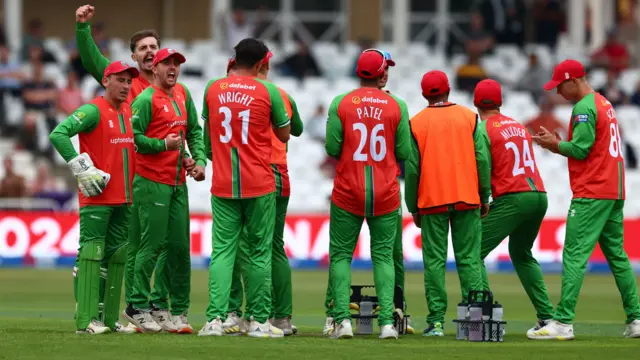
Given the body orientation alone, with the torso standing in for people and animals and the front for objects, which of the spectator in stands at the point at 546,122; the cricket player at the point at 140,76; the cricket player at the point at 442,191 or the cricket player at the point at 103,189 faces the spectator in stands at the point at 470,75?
the cricket player at the point at 442,191

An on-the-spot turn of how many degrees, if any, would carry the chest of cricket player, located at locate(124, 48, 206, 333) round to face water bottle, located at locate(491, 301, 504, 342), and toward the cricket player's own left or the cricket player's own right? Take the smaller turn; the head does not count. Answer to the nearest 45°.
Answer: approximately 45° to the cricket player's own left

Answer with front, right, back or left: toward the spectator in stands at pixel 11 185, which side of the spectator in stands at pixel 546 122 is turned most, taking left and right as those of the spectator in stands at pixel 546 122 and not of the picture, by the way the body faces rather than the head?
right

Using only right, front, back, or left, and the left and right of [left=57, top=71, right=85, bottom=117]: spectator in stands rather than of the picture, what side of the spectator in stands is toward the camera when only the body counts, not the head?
front

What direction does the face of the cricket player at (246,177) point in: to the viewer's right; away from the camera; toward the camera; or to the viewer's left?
away from the camera

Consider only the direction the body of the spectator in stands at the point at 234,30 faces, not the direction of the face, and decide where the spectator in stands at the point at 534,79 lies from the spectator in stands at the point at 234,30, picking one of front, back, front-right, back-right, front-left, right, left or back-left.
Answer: left

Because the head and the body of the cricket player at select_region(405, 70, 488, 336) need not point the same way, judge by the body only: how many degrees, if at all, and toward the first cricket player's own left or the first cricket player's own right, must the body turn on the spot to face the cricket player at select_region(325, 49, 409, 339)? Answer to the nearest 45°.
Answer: approximately 135° to the first cricket player's own left

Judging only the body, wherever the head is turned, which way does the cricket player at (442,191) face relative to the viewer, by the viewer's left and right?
facing away from the viewer

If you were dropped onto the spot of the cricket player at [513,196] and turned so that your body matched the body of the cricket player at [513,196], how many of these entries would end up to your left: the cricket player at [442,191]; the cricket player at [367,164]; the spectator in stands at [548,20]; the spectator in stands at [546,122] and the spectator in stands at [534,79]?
2

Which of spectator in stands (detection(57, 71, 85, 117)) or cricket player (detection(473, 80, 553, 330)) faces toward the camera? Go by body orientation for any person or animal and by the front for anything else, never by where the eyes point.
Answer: the spectator in stands

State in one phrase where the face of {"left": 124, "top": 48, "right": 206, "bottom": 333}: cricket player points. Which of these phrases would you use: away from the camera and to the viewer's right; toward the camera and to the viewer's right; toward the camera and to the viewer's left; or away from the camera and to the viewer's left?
toward the camera and to the viewer's right

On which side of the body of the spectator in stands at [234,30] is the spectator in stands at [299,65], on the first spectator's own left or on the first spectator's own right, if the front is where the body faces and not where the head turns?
on the first spectator's own left

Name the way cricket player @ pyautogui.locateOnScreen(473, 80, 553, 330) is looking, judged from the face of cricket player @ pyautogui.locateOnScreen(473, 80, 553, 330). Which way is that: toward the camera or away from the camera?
away from the camera

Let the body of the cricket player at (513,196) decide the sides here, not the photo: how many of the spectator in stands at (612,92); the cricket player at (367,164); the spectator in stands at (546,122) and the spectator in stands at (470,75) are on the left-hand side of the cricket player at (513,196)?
1

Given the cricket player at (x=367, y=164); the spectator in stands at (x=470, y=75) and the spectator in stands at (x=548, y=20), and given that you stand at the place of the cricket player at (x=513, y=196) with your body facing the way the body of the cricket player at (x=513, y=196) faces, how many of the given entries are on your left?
1

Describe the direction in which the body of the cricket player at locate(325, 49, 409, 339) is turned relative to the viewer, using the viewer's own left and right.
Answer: facing away from the viewer

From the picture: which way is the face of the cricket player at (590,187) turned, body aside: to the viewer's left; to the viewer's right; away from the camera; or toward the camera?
to the viewer's left

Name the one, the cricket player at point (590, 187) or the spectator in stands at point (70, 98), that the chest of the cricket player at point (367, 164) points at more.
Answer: the spectator in stands

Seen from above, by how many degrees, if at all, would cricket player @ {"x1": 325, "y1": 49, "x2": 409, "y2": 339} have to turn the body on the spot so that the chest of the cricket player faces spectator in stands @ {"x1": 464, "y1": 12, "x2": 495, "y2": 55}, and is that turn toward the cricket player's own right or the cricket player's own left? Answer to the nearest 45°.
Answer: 0° — they already face them
